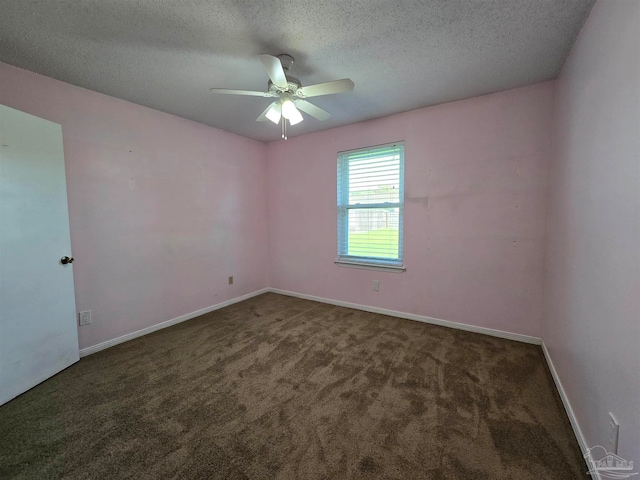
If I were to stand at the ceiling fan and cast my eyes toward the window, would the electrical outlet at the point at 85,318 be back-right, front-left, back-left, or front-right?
back-left

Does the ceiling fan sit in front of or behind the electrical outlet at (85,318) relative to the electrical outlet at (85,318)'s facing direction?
in front

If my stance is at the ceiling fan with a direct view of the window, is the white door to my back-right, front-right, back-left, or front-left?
back-left

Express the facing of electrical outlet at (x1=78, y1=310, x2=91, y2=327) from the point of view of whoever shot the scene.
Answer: facing the viewer and to the right of the viewer

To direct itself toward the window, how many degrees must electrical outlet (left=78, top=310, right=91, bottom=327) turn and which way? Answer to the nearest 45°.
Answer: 0° — it already faces it
